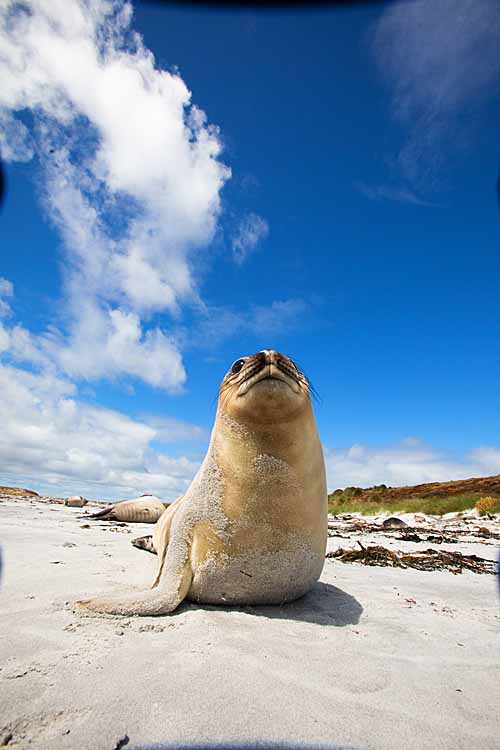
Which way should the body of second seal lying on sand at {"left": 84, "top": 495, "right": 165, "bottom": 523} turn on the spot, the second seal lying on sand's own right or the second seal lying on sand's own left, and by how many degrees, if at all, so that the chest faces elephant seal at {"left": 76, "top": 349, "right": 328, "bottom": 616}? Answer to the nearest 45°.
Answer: approximately 90° to the second seal lying on sand's own right

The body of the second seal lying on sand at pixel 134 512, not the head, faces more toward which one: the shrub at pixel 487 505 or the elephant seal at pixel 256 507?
the shrub

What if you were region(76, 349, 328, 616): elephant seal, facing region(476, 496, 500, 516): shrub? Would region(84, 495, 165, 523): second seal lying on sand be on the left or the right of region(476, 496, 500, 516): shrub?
left

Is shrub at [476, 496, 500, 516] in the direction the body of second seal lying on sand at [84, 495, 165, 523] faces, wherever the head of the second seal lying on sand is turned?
yes

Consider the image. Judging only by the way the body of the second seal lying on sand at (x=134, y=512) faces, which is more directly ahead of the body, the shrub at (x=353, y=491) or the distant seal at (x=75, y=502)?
the shrub

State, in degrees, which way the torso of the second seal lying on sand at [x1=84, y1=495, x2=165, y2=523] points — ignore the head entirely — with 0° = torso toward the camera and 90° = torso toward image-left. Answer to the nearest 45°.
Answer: approximately 270°

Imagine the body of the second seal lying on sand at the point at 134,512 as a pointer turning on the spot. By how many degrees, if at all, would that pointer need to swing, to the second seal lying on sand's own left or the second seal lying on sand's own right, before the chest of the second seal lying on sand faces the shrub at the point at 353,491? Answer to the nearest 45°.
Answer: approximately 45° to the second seal lying on sand's own left

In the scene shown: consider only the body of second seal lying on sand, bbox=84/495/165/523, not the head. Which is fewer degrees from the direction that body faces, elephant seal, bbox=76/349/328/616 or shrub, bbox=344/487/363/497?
the shrub

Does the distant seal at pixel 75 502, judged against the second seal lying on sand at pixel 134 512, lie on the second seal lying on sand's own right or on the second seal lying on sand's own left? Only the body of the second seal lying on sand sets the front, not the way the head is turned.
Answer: on the second seal lying on sand's own left
